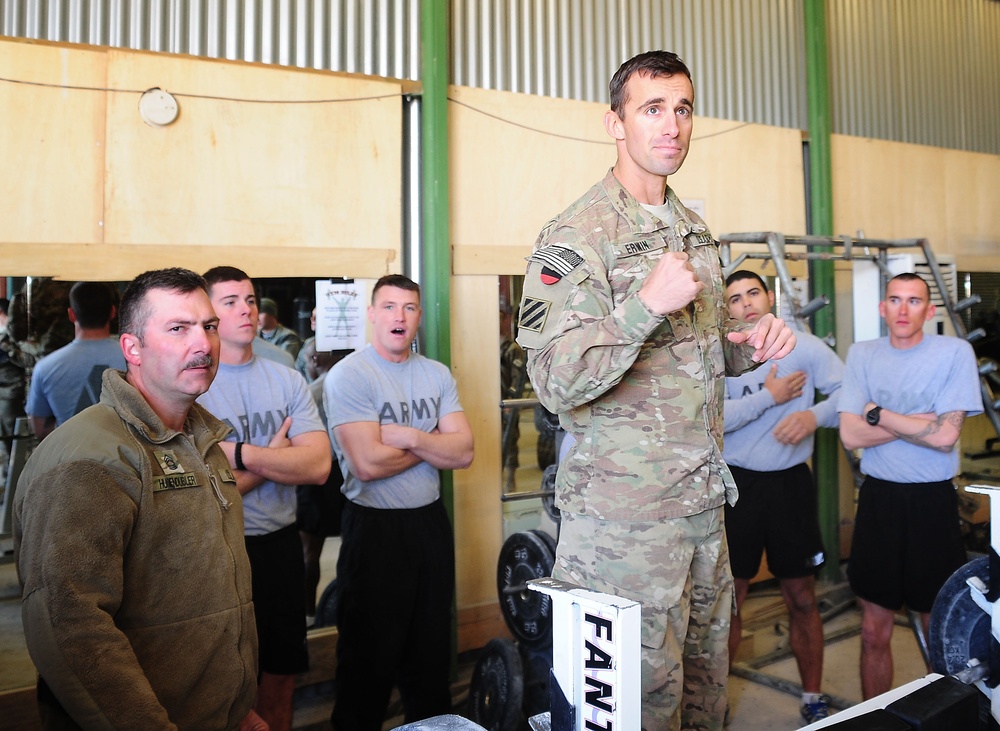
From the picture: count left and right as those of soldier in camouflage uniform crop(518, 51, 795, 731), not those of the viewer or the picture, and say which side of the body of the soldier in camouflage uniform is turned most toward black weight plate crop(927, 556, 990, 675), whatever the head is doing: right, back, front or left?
left

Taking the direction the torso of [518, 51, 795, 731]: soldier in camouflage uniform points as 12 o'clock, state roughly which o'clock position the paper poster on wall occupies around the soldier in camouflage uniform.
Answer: The paper poster on wall is roughly at 6 o'clock from the soldier in camouflage uniform.

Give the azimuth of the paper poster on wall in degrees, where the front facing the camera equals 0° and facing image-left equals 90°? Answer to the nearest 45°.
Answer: approximately 0°

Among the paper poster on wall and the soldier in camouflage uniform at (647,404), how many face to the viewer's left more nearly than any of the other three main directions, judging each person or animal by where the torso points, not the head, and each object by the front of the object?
0

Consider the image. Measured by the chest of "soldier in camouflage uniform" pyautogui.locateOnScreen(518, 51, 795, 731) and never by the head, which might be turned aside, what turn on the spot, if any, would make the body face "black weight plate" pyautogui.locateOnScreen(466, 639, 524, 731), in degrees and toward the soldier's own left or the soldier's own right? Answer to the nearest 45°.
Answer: approximately 180°

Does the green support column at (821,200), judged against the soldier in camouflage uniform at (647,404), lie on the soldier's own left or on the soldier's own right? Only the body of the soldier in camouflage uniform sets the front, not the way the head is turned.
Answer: on the soldier's own left

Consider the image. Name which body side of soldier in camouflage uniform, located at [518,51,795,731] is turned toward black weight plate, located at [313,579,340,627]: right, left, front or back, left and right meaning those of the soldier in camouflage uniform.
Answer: back

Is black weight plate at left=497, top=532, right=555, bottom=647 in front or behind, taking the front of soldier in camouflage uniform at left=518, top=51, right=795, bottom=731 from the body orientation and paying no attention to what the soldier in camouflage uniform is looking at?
behind

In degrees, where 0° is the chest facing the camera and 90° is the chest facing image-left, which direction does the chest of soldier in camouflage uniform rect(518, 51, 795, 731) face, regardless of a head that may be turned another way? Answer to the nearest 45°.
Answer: approximately 315°

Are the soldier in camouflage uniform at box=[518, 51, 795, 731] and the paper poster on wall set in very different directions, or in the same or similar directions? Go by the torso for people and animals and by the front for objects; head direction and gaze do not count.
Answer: same or similar directions

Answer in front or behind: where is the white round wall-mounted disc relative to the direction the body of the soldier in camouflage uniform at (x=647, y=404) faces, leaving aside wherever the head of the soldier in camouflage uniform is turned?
behind

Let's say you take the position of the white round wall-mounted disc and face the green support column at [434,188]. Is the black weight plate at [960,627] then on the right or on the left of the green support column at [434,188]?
right
